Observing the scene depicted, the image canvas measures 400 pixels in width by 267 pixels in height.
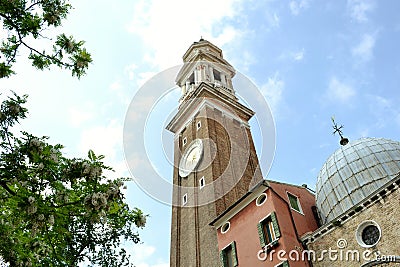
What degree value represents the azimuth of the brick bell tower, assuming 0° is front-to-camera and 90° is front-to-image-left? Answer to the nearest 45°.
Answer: approximately 45°

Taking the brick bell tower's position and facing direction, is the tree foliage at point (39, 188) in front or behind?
in front
